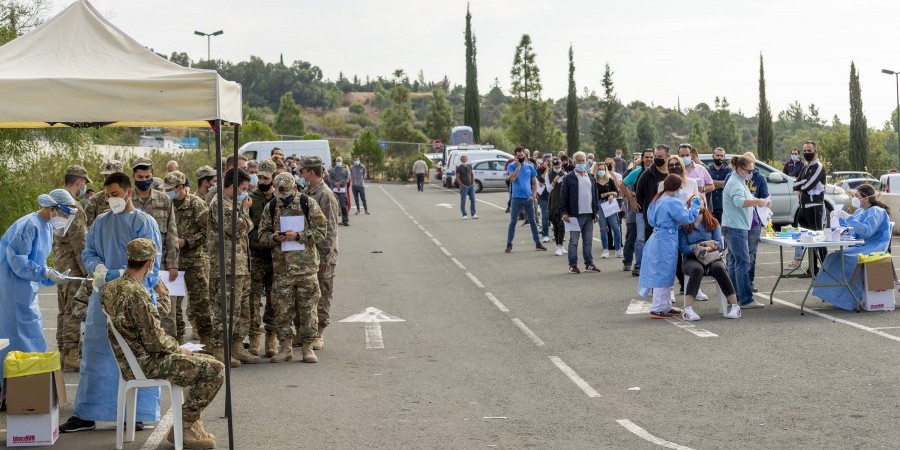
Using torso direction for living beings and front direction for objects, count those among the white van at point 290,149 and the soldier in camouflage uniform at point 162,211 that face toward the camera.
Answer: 1

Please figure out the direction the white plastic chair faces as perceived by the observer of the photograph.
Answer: facing to the right of the viewer

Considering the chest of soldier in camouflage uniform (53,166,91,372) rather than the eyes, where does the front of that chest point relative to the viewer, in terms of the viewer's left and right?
facing to the right of the viewer

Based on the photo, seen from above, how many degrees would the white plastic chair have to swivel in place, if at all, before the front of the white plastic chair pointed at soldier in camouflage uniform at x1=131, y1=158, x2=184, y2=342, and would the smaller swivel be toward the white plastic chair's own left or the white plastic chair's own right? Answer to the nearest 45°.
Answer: approximately 90° to the white plastic chair's own left

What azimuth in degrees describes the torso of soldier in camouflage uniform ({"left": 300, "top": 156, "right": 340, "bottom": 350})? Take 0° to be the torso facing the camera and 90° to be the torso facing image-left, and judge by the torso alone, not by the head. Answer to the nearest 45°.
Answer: approximately 45°

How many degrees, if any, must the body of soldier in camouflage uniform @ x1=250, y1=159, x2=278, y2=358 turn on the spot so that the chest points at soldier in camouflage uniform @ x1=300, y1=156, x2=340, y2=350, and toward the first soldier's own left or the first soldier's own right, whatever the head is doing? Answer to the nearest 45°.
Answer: approximately 90° to the first soldier's own left

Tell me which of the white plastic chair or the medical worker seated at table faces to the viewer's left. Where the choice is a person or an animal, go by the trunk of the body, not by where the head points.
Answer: the medical worker seated at table

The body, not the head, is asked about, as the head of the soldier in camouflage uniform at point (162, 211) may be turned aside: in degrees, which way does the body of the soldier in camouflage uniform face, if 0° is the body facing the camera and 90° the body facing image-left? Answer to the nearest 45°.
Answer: approximately 0°

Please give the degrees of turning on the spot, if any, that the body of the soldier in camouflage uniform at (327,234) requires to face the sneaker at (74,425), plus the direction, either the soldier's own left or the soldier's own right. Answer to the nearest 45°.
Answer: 0° — they already face it

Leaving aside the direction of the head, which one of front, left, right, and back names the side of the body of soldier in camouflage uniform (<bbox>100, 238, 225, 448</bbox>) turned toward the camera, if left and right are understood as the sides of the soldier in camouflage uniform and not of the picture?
right
